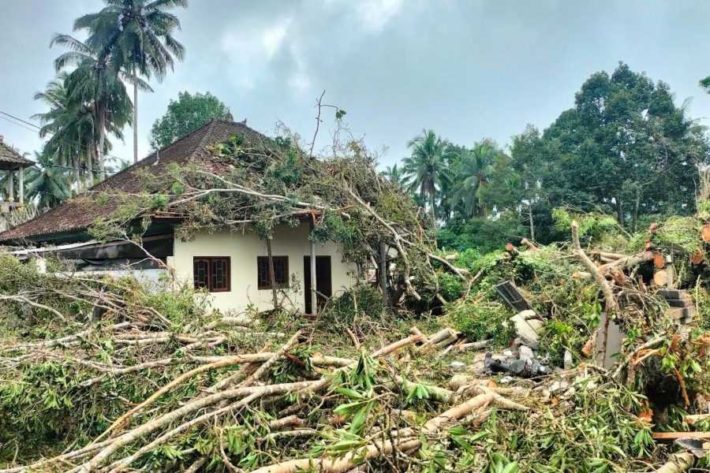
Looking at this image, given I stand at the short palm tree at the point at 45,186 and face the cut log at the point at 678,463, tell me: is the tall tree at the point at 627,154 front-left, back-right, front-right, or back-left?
front-left

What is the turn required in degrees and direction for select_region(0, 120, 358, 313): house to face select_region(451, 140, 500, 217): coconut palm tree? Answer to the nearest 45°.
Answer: approximately 135° to its left

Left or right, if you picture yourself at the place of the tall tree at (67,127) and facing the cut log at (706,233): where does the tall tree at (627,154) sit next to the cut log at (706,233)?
left

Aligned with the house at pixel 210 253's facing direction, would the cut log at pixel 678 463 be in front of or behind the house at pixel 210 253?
in front

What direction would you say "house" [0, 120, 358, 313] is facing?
toward the camera

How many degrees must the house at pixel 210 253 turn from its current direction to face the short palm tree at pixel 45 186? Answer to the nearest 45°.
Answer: approximately 180°

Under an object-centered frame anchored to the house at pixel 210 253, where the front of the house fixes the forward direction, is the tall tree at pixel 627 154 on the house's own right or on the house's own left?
on the house's own left

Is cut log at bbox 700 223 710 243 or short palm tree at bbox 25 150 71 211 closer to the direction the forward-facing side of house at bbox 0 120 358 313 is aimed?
the cut log

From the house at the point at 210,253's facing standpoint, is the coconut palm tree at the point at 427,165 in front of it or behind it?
behind

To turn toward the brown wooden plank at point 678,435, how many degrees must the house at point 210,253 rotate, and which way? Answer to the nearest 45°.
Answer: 0° — it already faces it

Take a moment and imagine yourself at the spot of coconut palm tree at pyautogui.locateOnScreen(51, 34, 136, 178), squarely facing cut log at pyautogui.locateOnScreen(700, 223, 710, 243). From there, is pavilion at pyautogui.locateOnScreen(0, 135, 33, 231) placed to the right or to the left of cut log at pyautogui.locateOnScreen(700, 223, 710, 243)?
right

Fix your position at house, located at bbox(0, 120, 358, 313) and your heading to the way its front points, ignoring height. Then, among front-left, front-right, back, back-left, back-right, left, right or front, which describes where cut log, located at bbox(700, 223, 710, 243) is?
front-left

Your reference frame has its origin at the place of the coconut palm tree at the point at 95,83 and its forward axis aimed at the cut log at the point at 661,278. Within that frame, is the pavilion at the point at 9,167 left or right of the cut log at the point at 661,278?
right

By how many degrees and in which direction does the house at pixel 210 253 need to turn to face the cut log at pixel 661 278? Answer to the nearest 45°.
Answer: approximately 45° to its left

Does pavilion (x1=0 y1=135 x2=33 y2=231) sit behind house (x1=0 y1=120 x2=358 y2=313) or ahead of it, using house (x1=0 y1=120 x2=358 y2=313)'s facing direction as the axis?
behind

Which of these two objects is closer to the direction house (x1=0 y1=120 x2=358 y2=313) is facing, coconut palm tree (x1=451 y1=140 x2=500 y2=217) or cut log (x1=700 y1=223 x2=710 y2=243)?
the cut log

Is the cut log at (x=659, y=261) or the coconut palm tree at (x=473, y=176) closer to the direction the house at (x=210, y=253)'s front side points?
the cut log

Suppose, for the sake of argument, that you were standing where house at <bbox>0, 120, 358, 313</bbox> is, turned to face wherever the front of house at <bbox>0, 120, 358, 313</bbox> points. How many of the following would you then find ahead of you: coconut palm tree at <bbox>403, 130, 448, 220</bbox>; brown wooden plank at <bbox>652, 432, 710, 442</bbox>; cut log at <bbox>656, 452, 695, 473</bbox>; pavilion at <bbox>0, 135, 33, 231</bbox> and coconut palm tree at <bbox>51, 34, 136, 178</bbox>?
2

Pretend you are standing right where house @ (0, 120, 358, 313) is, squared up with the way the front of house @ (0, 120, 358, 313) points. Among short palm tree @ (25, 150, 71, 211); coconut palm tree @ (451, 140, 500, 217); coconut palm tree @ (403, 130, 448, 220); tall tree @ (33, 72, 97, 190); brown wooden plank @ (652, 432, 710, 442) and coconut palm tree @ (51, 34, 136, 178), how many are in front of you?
1

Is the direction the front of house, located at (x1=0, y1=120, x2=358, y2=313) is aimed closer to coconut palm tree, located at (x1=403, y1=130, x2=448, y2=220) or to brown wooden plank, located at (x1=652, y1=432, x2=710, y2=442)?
the brown wooden plank

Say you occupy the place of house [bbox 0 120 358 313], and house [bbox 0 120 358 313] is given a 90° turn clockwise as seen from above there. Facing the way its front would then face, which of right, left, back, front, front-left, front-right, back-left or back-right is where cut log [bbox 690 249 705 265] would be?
back-left

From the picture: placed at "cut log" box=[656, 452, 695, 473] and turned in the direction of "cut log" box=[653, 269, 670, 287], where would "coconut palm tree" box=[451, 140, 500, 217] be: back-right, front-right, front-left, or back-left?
front-left
